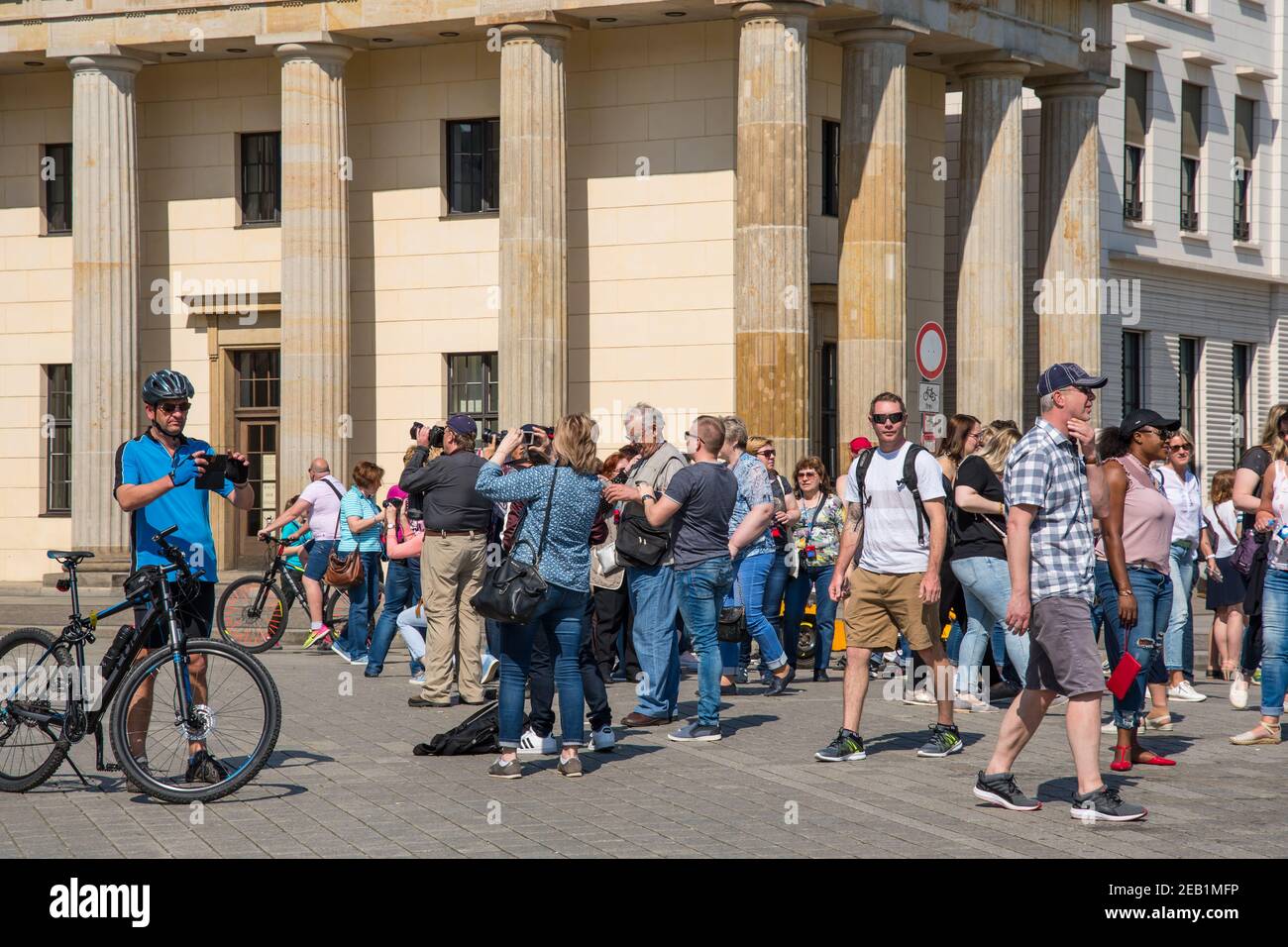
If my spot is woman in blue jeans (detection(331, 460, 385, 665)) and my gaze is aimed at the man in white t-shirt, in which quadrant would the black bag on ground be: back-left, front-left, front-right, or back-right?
front-right

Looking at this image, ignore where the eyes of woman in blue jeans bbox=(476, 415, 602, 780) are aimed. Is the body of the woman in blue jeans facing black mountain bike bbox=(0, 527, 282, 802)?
no

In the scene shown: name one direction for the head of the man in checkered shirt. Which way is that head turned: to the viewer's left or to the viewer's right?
to the viewer's right

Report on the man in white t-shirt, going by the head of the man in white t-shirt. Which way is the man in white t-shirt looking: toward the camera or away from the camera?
toward the camera

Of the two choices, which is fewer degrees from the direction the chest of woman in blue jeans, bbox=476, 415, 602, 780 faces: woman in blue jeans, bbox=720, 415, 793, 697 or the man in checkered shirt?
the woman in blue jeans

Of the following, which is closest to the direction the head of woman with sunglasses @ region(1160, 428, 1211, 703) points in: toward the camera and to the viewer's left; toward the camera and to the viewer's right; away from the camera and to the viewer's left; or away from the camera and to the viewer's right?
toward the camera and to the viewer's left

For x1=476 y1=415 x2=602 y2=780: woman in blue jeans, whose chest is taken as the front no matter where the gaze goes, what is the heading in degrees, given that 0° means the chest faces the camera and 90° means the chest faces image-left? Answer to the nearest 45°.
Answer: approximately 135°

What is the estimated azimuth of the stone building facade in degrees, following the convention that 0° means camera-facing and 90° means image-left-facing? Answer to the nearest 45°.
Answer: approximately 45°

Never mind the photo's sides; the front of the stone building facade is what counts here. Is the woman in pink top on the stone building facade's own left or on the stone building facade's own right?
on the stone building facade's own left

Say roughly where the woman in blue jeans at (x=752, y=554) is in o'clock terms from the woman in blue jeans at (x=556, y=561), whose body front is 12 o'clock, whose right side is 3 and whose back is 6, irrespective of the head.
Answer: the woman in blue jeans at (x=752, y=554) is roughly at 2 o'clock from the woman in blue jeans at (x=556, y=561).
